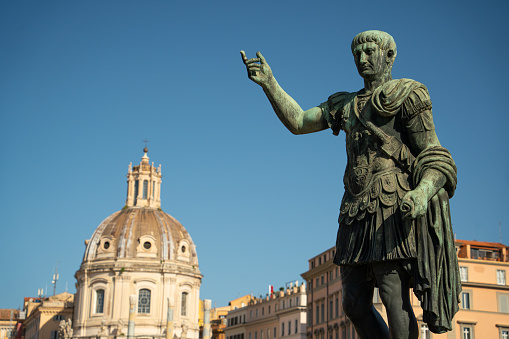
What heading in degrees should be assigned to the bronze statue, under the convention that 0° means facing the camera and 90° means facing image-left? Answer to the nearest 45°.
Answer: approximately 45°
